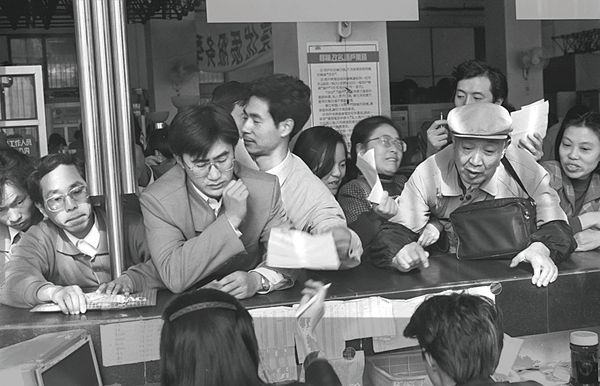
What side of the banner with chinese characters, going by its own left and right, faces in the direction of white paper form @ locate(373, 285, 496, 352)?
front

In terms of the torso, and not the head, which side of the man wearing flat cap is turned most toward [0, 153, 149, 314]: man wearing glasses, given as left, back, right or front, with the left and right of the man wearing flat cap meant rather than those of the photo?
right

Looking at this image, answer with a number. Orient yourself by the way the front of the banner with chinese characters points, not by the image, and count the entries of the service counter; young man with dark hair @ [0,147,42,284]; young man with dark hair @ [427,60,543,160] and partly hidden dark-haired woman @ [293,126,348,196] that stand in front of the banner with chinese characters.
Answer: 4

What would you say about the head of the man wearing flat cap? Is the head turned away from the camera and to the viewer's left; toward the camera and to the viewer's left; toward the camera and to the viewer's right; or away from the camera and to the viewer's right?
toward the camera and to the viewer's left

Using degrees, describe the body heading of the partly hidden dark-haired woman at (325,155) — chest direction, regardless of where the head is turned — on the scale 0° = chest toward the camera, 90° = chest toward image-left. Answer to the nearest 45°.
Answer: approximately 315°

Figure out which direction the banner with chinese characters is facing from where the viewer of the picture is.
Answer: facing the viewer

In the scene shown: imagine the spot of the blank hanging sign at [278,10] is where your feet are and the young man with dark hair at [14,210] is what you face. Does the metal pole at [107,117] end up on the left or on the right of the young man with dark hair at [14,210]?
left

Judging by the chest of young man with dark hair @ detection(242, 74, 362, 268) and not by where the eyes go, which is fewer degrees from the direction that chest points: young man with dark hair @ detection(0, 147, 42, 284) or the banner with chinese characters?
the young man with dark hair

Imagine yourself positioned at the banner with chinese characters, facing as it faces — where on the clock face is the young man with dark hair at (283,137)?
The young man with dark hair is roughly at 12 o'clock from the banner with chinese characters.
